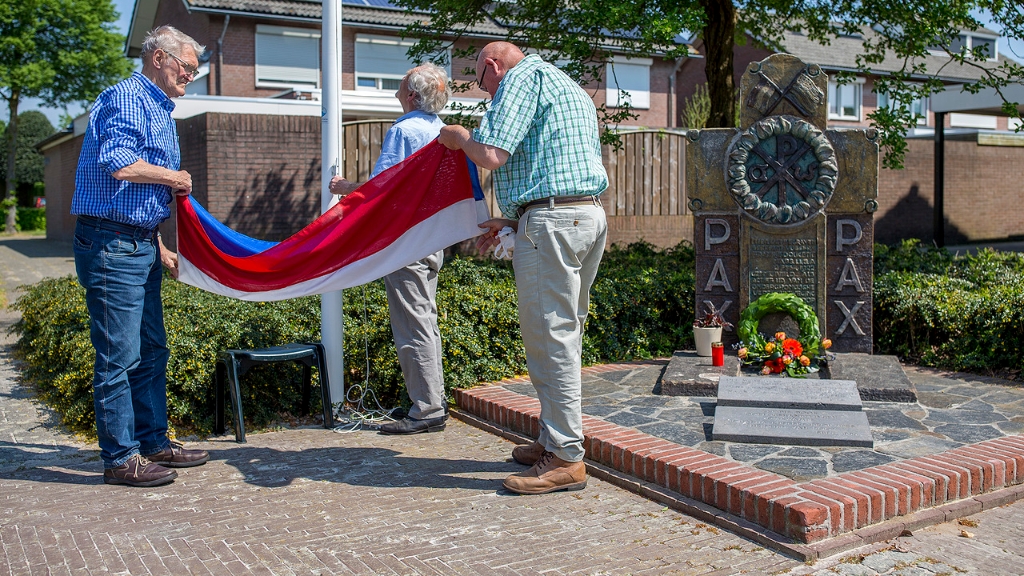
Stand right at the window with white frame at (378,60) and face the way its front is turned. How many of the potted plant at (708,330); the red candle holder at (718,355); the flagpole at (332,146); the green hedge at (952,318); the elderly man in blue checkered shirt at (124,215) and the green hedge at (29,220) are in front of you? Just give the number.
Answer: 5

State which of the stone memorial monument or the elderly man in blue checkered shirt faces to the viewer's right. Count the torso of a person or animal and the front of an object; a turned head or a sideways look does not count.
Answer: the elderly man in blue checkered shirt

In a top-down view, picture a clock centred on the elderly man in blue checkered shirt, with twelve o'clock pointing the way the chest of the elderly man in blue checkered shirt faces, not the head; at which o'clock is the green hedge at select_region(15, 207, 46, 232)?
The green hedge is roughly at 9 o'clock from the elderly man in blue checkered shirt.

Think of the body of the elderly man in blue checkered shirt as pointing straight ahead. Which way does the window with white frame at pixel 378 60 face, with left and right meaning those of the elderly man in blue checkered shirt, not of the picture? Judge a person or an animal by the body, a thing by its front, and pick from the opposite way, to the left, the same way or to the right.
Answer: to the right

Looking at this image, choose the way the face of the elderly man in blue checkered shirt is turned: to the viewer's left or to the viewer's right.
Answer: to the viewer's right

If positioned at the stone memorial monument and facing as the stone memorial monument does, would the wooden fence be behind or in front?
behind

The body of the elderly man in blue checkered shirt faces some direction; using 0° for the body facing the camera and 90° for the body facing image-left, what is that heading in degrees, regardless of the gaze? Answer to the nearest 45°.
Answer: approximately 270°

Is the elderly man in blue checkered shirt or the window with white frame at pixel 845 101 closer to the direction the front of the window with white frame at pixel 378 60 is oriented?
the elderly man in blue checkered shirt

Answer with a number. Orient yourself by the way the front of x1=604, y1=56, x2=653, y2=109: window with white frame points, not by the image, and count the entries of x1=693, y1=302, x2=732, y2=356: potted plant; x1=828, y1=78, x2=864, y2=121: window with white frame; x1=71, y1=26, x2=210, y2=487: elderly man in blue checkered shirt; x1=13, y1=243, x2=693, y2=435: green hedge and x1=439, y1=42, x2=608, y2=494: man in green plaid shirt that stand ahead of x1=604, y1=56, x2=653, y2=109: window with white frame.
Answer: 4

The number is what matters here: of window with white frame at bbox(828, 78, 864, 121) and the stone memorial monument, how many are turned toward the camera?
2
